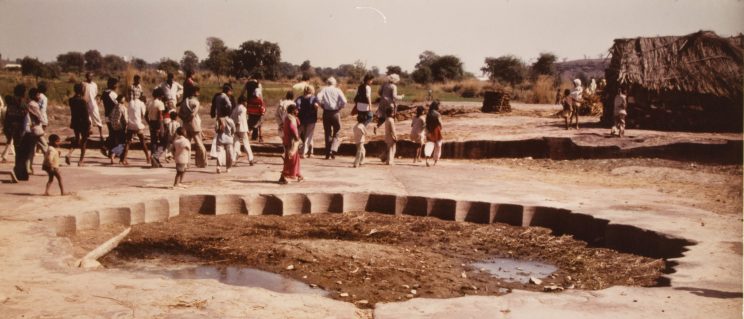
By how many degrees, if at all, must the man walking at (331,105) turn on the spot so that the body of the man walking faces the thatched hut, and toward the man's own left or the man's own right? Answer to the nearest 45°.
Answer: approximately 90° to the man's own right

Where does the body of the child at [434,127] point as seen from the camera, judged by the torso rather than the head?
away from the camera

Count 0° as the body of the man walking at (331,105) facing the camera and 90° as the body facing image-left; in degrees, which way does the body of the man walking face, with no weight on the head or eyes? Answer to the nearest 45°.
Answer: approximately 180°

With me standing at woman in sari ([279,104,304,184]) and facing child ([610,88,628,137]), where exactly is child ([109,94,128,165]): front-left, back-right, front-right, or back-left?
back-left

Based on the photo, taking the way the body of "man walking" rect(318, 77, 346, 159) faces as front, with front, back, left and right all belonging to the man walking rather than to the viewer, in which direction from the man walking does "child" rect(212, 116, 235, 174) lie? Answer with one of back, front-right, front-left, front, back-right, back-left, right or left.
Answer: back-left

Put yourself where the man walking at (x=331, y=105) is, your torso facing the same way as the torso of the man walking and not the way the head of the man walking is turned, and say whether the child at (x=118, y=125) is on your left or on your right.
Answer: on your left

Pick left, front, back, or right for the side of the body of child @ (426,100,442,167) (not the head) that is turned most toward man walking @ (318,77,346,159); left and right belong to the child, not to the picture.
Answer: left

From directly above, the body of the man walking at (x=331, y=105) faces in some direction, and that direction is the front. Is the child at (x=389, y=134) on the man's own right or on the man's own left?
on the man's own right

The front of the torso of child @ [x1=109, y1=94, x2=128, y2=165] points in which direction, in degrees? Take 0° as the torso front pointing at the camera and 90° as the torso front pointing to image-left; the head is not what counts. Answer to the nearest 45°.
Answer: approximately 225°

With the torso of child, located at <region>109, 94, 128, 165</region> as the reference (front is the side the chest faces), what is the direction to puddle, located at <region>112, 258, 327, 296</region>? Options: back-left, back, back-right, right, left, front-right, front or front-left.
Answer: back-right

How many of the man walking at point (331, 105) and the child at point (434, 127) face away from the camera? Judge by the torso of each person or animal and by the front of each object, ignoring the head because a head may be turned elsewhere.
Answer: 2

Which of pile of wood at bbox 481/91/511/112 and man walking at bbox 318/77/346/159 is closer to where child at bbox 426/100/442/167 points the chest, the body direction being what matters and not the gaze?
the pile of wood
